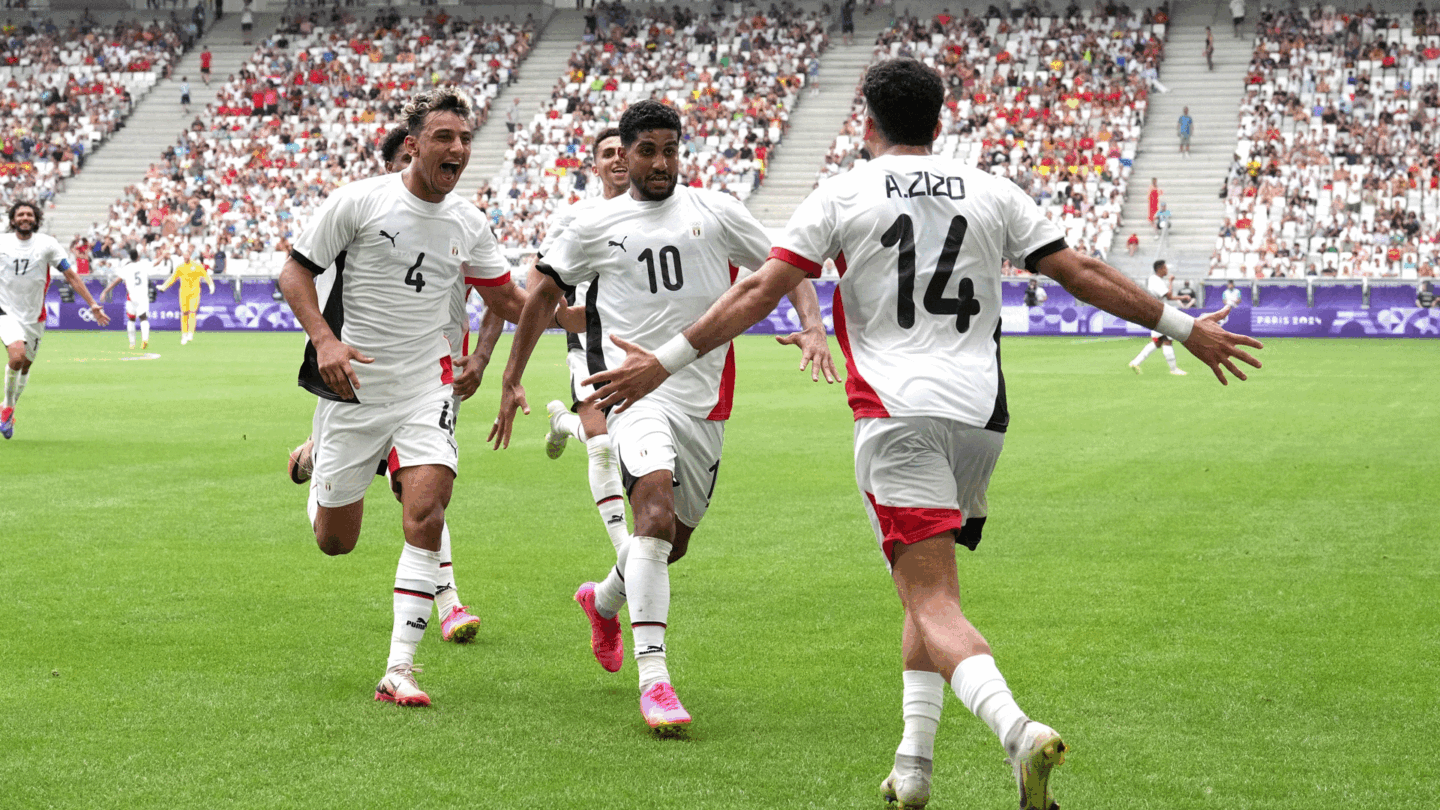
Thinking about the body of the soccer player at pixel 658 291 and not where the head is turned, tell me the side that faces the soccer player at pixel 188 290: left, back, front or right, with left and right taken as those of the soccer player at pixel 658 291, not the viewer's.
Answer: back

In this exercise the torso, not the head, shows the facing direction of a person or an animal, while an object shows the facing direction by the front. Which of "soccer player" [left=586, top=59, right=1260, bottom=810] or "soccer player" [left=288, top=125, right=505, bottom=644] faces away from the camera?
"soccer player" [left=586, top=59, right=1260, bottom=810]

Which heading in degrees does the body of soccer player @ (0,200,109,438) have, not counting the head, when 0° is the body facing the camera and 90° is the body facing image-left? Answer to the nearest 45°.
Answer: approximately 0°

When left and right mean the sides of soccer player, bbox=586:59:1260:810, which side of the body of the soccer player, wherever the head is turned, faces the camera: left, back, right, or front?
back

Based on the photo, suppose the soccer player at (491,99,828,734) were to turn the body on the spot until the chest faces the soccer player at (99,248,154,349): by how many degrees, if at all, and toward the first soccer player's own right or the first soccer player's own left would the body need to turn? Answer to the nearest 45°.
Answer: approximately 135° to the first soccer player's own right

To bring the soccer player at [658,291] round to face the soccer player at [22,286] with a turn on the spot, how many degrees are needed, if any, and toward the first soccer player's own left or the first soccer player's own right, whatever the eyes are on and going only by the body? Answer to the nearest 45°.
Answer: approximately 135° to the first soccer player's own right

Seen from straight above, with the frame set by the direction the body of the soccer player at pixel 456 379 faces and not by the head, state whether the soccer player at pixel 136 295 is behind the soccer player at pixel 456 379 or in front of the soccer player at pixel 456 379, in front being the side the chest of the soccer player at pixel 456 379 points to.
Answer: behind
